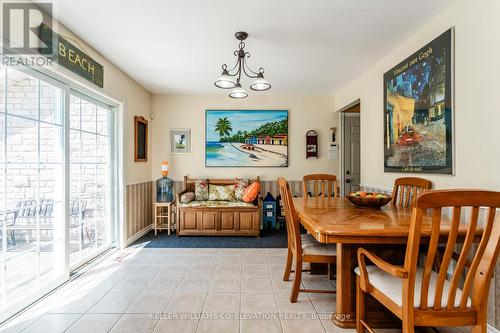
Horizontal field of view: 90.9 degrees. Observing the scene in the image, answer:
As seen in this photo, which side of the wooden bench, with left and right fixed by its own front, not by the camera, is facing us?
front

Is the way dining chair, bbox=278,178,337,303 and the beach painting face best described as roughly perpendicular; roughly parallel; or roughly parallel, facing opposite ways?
roughly perpendicular

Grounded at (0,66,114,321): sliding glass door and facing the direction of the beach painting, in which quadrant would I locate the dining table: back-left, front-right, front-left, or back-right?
front-right

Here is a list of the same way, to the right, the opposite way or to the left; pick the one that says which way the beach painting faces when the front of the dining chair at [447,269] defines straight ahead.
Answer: the opposite way

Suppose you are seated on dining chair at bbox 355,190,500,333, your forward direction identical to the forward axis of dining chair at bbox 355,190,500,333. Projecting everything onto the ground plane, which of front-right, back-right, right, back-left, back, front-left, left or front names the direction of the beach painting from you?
front

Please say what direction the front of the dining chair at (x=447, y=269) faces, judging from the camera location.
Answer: facing away from the viewer and to the left of the viewer

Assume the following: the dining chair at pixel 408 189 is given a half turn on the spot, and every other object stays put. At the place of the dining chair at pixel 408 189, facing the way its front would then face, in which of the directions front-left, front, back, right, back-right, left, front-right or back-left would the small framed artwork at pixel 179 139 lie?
back-left

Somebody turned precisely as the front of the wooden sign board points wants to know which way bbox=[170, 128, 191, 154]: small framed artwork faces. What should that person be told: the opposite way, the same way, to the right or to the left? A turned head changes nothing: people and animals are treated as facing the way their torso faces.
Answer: to the right

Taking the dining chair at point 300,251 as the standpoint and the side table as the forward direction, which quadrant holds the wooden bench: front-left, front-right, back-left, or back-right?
front-right

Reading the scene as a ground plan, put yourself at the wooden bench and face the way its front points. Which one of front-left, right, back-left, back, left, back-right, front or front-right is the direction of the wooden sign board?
front-right

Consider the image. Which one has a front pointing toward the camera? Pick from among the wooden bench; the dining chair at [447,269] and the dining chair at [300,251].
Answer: the wooden bench

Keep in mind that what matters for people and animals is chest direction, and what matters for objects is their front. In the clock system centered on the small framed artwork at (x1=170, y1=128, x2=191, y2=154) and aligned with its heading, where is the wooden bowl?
The wooden bowl is roughly at 11 o'clock from the small framed artwork.

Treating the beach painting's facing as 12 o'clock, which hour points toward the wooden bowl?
The wooden bowl is roughly at 11 o'clock from the beach painting.

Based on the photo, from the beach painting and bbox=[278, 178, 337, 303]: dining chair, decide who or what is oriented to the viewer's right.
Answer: the dining chair

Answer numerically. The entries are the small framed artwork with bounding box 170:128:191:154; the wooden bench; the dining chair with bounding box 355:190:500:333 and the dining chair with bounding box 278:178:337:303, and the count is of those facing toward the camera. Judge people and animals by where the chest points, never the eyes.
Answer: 2

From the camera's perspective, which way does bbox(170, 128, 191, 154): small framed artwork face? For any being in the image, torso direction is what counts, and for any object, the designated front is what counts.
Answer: toward the camera

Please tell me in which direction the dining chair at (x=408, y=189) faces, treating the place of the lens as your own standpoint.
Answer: facing the viewer and to the left of the viewer

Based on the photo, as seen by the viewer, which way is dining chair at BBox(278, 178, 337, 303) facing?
to the viewer's right

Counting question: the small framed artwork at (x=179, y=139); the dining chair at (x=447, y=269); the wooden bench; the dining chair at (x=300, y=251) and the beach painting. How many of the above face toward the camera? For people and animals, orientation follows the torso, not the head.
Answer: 3
